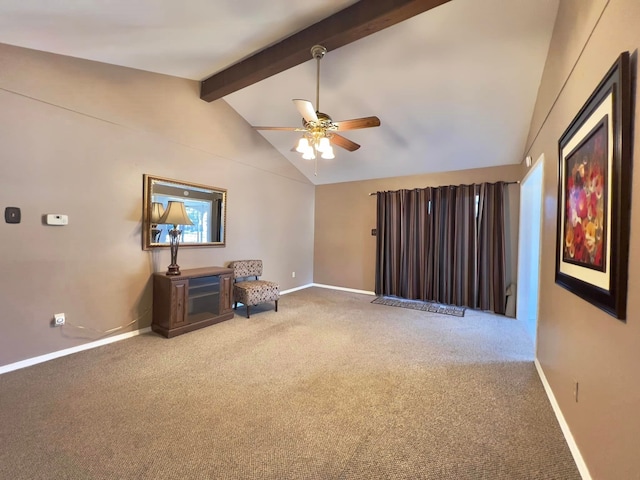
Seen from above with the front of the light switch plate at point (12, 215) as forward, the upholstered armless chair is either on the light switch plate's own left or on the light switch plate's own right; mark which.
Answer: on the light switch plate's own left

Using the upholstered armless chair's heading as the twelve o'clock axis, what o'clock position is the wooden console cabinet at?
The wooden console cabinet is roughly at 3 o'clock from the upholstered armless chair.

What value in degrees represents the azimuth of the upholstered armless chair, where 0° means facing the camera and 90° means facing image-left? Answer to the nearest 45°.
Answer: approximately 315°

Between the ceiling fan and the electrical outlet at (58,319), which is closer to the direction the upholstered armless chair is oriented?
the ceiling fan
